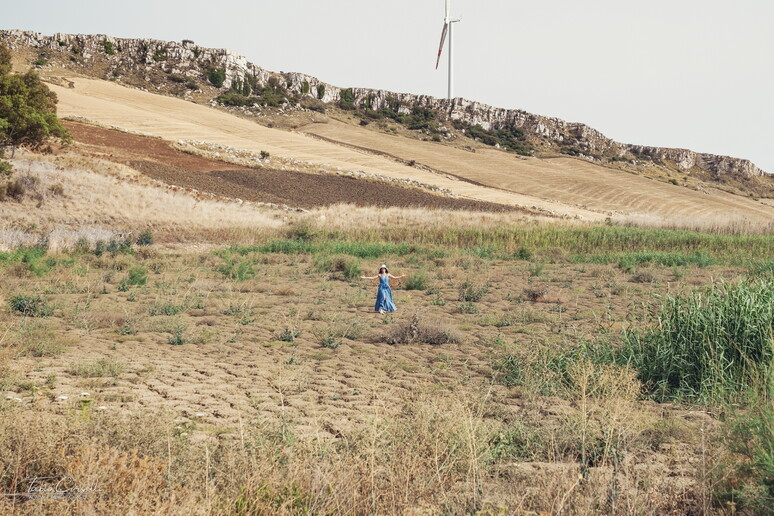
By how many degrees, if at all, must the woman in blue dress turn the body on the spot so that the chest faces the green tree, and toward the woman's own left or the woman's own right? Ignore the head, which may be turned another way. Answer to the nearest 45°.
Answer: approximately 135° to the woman's own right

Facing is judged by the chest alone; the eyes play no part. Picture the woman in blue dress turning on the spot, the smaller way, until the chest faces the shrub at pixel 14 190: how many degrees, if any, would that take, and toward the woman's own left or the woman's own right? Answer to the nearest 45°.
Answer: approximately 135° to the woman's own right

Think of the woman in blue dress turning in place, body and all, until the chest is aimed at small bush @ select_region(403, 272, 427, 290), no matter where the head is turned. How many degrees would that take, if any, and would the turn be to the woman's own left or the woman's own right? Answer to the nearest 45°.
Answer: approximately 180°

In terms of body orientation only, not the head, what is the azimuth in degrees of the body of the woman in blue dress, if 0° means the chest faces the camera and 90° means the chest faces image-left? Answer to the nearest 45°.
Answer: approximately 0°

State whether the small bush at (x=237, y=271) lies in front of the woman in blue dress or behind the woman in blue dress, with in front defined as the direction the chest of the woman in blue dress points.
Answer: behind

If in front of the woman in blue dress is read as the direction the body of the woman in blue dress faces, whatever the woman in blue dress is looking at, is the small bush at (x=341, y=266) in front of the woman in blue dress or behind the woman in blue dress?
behind

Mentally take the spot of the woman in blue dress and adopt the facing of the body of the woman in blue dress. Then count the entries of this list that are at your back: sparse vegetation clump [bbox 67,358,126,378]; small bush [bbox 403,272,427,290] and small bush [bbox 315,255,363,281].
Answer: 2

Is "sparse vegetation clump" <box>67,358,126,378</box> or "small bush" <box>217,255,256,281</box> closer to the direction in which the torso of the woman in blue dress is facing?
the sparse vegetation clump

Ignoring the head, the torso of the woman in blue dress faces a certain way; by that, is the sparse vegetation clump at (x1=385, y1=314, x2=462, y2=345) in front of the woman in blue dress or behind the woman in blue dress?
in front

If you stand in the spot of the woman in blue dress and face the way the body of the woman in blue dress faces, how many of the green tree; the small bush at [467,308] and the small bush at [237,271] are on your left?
1
